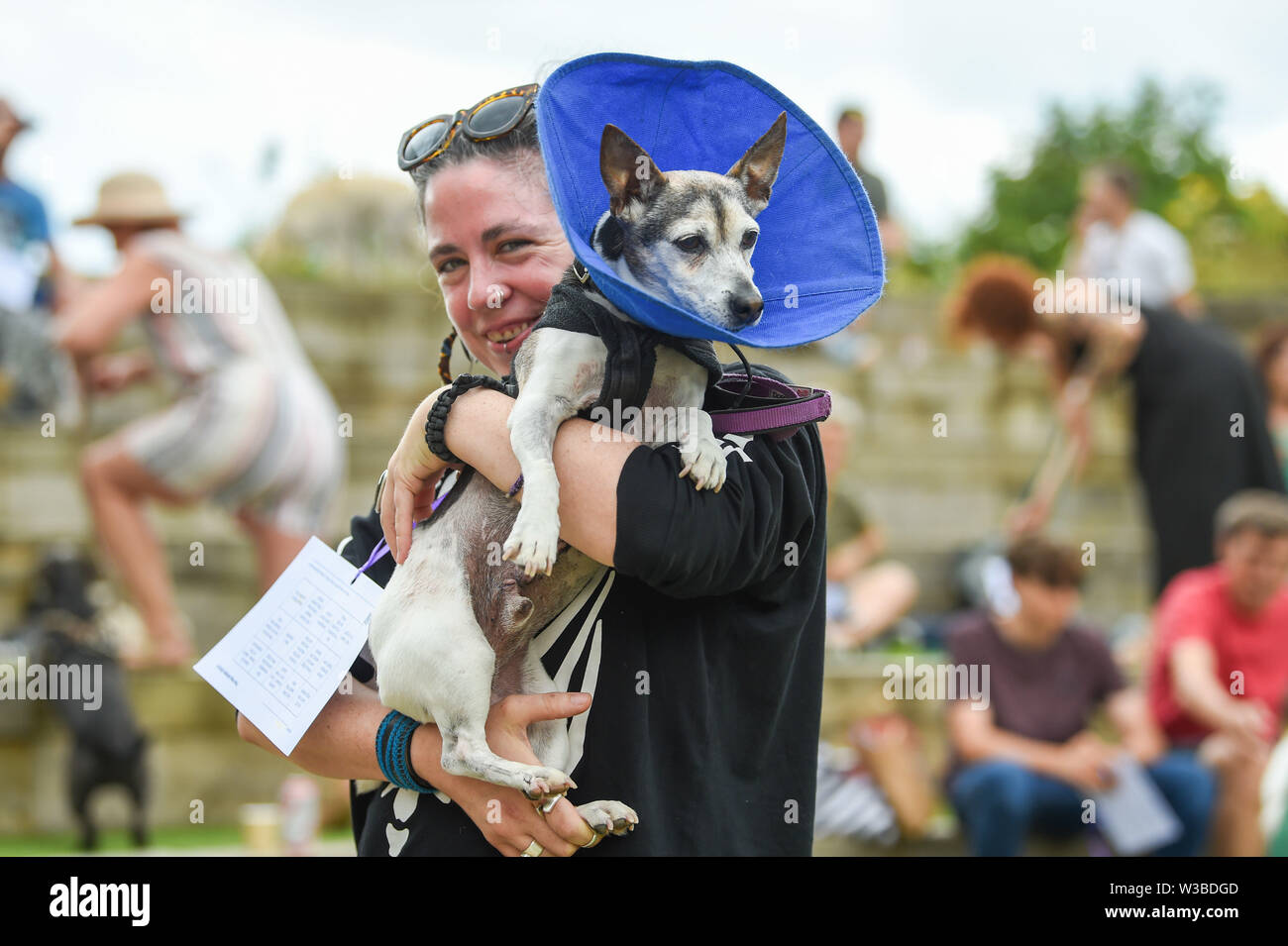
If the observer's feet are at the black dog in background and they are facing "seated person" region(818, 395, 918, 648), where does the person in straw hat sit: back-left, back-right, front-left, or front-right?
front-left

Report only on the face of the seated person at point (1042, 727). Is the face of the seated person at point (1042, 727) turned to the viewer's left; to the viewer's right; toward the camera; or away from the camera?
toward the camera

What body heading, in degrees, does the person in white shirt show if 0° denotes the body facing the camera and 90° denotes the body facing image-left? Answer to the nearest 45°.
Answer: approximately 45°

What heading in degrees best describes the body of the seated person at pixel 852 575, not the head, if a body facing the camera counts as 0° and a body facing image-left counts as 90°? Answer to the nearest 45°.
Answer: approximately 0°

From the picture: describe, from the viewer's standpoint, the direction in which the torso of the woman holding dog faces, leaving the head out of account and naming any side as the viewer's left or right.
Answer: facing the viewer and to the left of the viewer

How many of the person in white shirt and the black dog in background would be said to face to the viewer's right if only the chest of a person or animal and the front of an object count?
0

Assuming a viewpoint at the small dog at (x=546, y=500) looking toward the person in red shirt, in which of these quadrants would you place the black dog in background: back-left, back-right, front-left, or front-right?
front-left

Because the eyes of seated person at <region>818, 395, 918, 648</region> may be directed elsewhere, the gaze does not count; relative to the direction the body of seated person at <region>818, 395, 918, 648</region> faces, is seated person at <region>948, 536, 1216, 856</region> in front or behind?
in front

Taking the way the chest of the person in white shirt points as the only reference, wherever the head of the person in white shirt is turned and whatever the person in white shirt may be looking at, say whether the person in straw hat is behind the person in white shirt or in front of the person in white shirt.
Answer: in front

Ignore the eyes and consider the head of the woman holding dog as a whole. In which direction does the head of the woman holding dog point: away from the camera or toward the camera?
toward the camera

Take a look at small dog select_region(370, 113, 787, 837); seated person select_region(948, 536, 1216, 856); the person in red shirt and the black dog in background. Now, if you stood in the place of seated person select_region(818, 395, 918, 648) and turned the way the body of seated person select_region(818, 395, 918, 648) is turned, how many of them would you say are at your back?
0

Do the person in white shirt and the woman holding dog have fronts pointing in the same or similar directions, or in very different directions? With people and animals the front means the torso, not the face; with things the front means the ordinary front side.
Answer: same or similar directions
